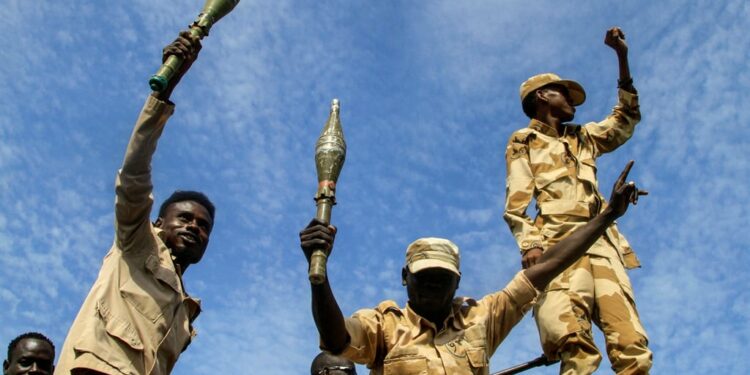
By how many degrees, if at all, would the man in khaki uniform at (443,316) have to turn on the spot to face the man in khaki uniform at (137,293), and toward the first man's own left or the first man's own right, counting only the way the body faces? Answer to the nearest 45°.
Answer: approximately 45° to the first man's own right

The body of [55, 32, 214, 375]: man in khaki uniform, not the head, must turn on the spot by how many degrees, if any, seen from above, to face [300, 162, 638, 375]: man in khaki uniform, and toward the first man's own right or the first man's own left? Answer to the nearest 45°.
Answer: approximately 45° to the first man's own left

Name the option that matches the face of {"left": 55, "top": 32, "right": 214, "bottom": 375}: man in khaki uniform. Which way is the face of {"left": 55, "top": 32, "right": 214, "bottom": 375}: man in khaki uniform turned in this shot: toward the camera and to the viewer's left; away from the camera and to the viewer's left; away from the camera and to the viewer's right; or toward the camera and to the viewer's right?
toward the camera and to the viewer's right

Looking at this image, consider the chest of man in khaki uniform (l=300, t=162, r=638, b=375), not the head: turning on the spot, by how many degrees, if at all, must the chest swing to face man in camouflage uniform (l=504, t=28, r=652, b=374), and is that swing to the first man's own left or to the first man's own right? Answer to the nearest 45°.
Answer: approximately 135° to the first man's own left

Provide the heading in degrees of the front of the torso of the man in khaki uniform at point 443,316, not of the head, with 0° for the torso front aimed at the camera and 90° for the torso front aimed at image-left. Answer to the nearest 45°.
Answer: approximately 0°

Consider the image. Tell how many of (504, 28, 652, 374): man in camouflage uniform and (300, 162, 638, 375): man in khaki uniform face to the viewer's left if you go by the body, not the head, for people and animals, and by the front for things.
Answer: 0

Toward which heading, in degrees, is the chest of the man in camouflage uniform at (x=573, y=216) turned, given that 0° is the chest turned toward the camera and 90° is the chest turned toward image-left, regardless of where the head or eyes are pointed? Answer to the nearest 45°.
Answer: approximately 315°

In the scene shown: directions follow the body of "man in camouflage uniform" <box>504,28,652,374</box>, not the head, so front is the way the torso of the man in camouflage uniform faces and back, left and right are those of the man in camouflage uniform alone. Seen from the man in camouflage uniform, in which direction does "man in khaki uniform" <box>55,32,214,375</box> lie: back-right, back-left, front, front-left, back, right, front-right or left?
right
